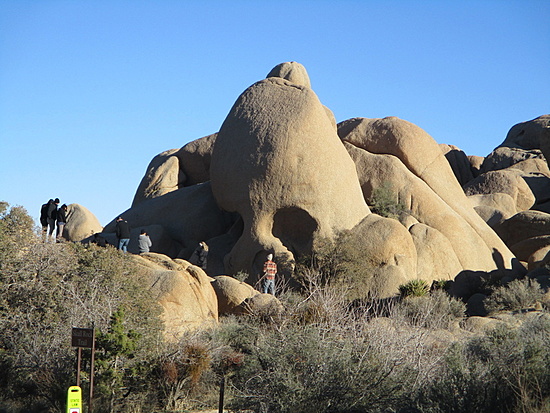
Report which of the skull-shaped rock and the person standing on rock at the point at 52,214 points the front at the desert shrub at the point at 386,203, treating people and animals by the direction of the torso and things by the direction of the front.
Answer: the person standing on rock

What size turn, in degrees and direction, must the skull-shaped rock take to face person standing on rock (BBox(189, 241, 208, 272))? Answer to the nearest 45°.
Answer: approximately 45° to its right

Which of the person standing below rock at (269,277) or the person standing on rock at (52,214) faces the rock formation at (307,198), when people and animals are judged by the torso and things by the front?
the person standing on rock

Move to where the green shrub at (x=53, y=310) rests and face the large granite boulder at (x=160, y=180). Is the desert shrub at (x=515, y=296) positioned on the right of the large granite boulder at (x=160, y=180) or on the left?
right

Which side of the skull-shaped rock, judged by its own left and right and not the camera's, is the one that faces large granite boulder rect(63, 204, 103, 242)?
right

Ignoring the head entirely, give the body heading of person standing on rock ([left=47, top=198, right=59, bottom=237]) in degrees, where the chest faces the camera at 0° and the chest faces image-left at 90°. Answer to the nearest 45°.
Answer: approximately 270°

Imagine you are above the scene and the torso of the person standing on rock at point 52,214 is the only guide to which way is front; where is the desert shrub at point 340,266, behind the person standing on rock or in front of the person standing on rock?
in front

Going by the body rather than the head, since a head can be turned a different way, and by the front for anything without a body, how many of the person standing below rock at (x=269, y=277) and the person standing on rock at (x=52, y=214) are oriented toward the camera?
1

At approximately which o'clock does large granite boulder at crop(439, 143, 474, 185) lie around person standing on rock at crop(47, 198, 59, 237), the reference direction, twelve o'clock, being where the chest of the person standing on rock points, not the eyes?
The large granite boulder is roughly at 11 o'clock from the person standing on rock.
